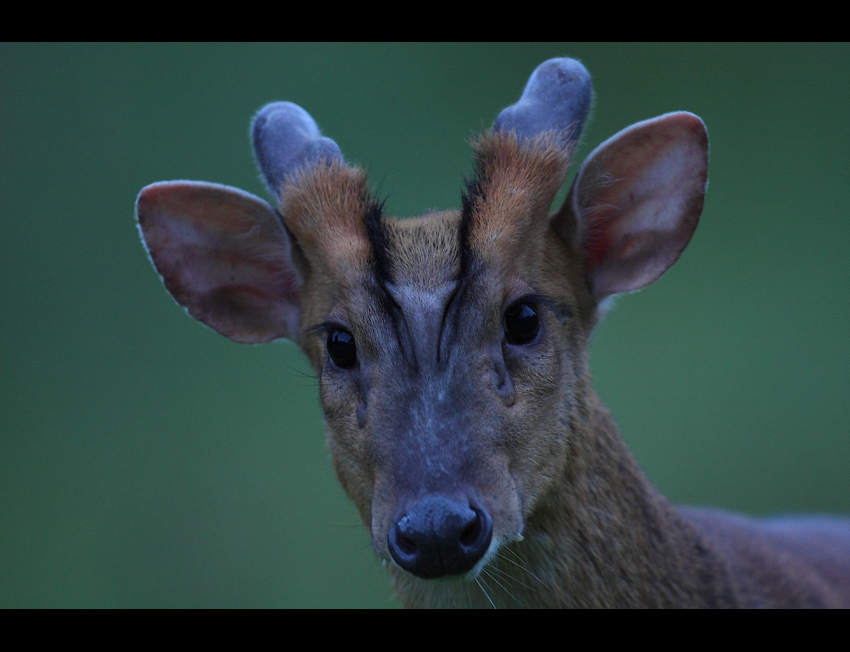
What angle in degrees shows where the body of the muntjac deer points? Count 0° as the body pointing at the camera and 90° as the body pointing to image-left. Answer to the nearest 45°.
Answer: approximately 45°
